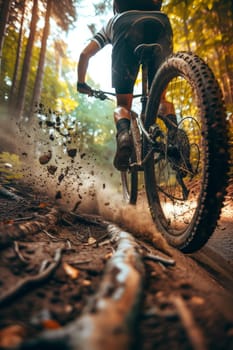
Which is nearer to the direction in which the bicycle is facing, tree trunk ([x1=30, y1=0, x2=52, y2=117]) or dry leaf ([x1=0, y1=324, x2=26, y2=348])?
the tree trunk

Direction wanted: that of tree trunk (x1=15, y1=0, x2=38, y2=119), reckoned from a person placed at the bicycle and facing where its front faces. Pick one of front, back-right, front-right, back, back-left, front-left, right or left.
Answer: front

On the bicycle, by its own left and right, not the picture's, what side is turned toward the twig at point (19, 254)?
left

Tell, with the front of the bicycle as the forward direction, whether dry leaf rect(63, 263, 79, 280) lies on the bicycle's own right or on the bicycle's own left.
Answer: on the bicycle's own left

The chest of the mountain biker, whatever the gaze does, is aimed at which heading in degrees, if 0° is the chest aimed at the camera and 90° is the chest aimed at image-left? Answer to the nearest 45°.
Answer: approximately 180°

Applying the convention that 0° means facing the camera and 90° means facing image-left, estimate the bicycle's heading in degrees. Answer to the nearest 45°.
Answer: approximately 135°

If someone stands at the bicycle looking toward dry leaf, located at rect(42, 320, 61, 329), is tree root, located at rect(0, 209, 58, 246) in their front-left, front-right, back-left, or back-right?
front-right
